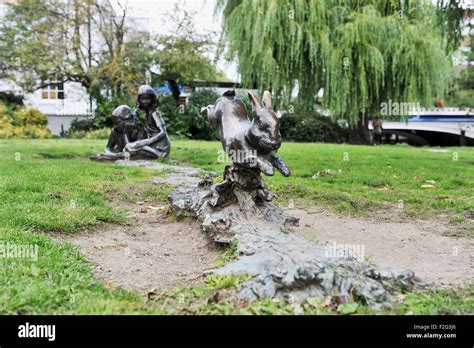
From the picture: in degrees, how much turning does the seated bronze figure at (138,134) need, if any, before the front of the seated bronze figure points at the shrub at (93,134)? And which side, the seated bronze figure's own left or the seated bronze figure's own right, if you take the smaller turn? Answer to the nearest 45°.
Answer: approximately 135° to the seated bronze figure's own right

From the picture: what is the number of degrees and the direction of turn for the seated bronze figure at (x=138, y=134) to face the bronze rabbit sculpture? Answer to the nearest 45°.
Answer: approximately 45° to its left

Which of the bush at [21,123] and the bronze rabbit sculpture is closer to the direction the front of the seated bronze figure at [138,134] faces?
the bronze rabbit sculpture

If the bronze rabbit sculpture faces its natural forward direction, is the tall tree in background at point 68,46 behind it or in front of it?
behind

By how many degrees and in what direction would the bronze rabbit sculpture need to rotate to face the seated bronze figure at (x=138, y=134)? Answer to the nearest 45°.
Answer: approximately 135° to its left

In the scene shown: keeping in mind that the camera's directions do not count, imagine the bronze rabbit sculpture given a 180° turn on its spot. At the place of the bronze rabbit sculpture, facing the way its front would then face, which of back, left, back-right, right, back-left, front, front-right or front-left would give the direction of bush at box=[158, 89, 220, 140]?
front-right

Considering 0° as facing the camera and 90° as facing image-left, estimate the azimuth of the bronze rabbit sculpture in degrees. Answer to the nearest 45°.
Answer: approximately 315°

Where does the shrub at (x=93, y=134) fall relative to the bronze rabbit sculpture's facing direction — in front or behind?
behind
